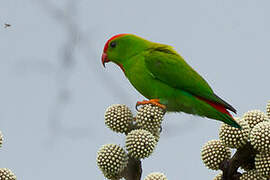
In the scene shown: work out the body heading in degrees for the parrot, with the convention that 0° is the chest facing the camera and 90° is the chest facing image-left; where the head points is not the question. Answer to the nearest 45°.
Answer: approximately 90°
